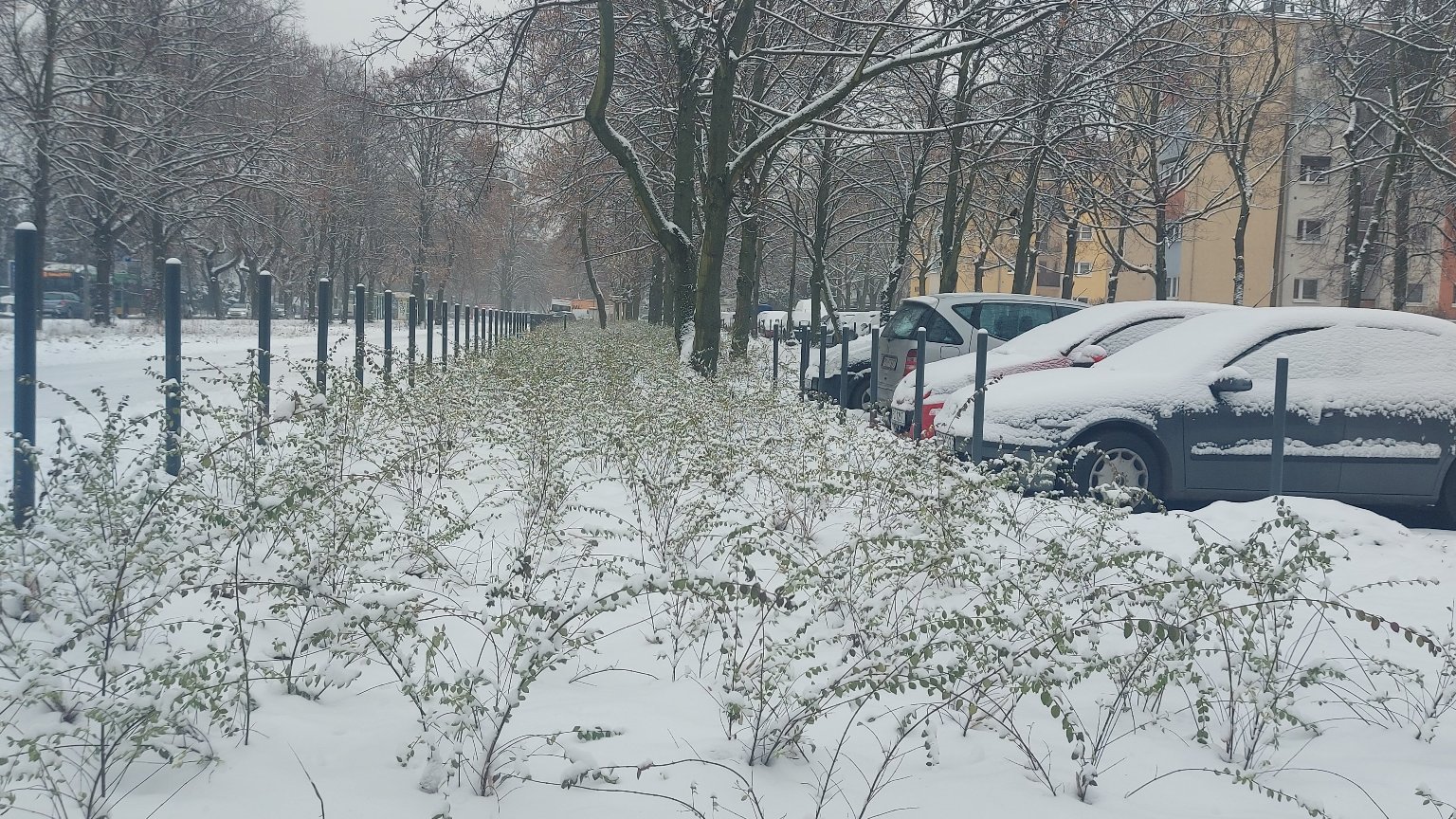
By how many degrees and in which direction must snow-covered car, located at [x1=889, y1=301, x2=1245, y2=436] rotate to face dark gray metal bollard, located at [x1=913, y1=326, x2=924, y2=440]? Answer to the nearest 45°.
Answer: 0° — it already faces it

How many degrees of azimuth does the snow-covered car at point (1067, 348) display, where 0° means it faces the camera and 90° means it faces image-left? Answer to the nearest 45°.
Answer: approximately 45°

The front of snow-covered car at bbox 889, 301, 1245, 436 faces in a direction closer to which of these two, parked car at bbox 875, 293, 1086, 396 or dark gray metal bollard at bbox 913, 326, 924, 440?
the dark gray metal bollard

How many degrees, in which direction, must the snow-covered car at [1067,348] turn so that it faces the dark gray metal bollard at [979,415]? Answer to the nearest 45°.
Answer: approximately 45° to its left
